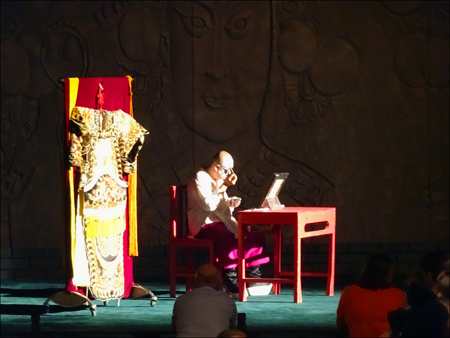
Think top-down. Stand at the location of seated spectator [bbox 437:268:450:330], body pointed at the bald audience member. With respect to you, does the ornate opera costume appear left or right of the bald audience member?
right

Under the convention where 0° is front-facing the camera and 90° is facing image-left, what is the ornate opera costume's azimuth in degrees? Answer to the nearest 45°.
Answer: approximately 0°

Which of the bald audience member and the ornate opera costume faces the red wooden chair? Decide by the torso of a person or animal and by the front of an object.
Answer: the bald audience member

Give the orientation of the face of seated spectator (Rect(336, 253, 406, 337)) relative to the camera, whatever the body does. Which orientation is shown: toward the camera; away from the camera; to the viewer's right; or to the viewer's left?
away from the camera

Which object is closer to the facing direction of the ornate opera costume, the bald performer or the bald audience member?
the bald audience member

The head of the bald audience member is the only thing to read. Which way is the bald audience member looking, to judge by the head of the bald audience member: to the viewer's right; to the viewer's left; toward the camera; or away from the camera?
away from the camera

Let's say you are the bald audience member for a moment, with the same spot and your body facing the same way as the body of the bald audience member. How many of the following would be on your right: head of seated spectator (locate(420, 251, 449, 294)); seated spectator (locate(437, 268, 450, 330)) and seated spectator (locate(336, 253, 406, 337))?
3

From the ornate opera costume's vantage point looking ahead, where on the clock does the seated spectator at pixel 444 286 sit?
The seated spectator is roughly at 11 o'clock from the ornate opera costume.

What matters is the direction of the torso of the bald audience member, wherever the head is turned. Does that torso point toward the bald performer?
yes

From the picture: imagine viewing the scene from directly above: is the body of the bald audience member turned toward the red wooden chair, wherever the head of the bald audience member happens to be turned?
yes

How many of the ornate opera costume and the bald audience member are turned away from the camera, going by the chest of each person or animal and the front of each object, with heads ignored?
1

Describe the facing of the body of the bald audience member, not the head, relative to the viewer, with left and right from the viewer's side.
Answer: facing away from the viewer

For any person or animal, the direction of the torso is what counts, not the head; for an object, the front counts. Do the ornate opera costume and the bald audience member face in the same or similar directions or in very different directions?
very different directions

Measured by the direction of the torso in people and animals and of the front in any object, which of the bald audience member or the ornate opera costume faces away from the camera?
the bald audience member
